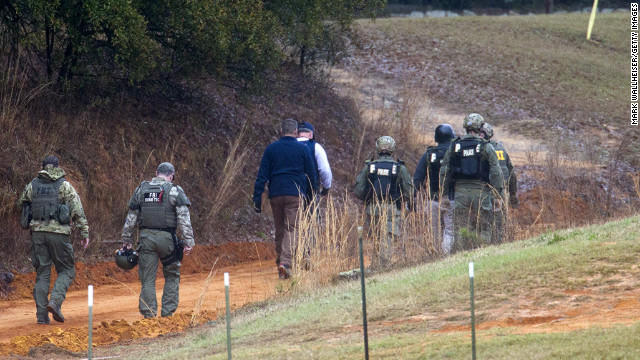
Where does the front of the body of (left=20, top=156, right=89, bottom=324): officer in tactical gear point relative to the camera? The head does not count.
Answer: away from the camera

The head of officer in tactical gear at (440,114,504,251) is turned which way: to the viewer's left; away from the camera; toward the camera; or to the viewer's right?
away from the camera

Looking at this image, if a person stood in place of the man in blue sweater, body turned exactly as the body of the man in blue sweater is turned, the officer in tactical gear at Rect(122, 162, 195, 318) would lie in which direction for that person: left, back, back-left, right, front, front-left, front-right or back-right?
back-left

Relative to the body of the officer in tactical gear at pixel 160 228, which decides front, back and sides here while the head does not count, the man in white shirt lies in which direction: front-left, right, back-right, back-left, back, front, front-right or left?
front-right

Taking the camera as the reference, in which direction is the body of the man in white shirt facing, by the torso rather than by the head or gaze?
away from the camera

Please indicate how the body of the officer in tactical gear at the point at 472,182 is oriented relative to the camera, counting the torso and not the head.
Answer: away from the camera

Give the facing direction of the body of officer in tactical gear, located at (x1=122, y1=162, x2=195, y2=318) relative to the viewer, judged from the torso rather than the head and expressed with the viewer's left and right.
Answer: facing away from the viewer

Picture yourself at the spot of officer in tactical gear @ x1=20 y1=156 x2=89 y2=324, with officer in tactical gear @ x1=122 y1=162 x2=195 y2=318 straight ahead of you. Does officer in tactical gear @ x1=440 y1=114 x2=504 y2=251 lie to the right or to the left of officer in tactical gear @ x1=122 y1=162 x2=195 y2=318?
left

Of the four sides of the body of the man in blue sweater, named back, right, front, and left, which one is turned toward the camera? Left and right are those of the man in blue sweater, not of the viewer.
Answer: back

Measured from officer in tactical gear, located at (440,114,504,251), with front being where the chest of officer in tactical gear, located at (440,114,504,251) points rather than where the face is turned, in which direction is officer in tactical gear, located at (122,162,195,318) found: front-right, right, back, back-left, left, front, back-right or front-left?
back-left

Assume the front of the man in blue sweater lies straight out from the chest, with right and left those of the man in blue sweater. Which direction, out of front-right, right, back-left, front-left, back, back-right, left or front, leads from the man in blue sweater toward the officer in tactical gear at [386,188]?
right

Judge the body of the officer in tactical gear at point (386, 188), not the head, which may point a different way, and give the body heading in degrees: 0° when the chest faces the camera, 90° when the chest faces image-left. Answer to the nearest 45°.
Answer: approximately 180°

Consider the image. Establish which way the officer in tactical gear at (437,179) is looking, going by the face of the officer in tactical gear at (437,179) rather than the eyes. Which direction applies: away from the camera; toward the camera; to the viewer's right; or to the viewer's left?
away from the camera
